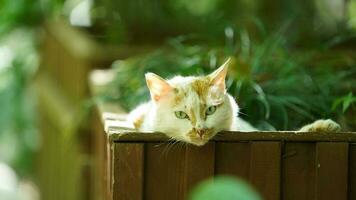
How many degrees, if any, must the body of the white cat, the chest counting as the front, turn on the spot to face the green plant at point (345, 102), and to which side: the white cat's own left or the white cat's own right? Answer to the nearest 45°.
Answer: approximately 135° to the white cat's own left

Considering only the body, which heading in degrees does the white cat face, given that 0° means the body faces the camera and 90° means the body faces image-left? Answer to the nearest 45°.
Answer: approximately 0°

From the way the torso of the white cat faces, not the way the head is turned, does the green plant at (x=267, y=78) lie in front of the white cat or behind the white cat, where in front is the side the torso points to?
behind
